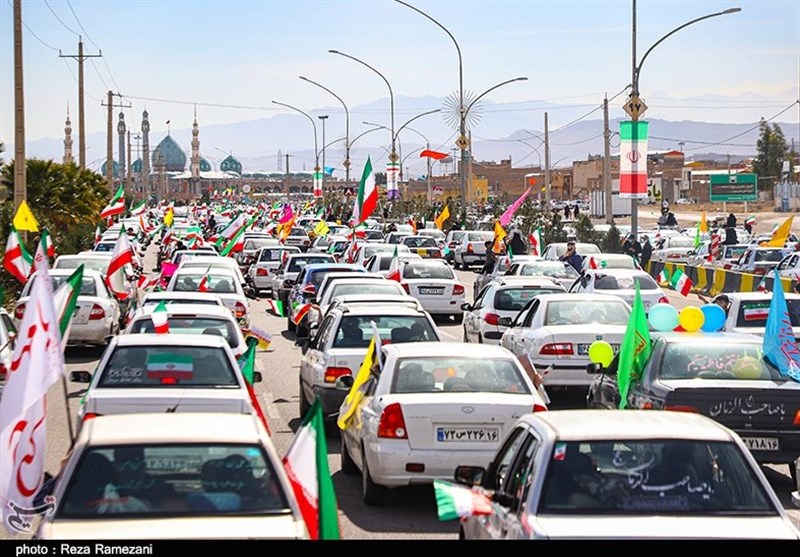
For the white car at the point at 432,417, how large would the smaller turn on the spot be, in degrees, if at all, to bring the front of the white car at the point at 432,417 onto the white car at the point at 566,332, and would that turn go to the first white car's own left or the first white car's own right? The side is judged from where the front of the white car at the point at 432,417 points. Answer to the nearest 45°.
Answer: approximately 45° to the first white car's own right

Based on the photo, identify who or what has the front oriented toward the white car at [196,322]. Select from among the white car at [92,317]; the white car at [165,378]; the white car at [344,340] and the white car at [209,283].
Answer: the white car at [165,378]

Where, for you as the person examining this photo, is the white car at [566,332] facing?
facing away from the viewer and to the left of the viewer

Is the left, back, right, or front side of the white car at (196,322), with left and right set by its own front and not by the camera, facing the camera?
back

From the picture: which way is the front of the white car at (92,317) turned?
away from the camera

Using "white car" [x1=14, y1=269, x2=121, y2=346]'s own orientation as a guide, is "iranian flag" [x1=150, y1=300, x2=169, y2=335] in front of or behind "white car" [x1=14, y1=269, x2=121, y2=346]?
behind

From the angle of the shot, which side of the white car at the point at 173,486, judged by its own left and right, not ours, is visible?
back

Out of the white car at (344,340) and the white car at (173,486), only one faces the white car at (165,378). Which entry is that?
the white car at (173,486)

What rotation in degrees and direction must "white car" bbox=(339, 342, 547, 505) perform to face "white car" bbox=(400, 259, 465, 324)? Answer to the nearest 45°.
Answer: approximately 45° to its right

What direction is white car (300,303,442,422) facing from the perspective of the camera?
away from the camera

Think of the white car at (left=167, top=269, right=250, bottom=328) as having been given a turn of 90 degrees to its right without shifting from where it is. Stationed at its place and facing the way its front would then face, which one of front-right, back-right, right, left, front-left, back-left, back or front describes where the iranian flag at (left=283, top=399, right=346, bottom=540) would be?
right

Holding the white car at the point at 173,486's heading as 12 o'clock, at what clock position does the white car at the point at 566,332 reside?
the white car at the point at 566,332 is roughly at 1 o'clock from the white car at the point at 173,486.

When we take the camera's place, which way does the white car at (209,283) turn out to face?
facing away from the viewer

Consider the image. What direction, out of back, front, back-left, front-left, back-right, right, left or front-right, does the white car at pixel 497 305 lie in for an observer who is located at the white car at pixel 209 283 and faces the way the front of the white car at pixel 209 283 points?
back-right
